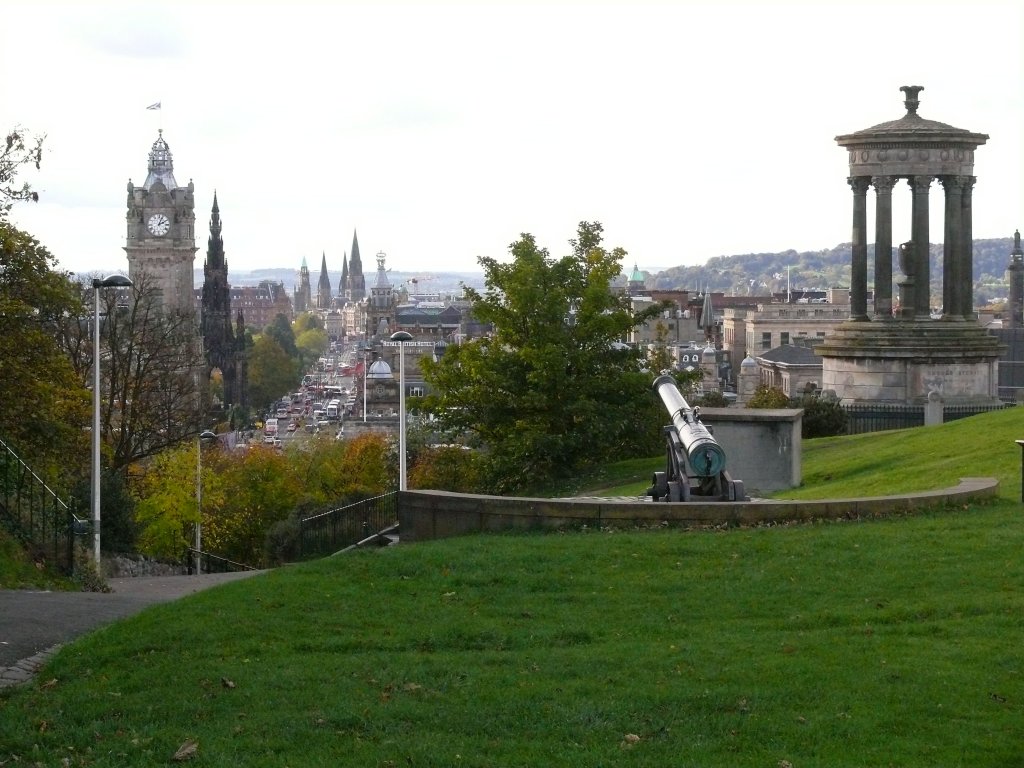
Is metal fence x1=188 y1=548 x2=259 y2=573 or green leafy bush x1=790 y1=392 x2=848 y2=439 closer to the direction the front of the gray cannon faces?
the metal fence

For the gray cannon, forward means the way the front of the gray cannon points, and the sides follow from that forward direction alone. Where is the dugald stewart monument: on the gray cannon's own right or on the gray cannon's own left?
on the gray cannon's own right

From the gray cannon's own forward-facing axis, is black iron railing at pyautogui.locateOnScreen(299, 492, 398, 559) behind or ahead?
ahead

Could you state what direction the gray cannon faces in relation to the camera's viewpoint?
facing away from the viewer and to the left of the viewer

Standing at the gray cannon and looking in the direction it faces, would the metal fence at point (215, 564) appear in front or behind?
in front

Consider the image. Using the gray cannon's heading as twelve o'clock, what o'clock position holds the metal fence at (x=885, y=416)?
The metal fence is roughly at 2 o'clock from the gray cannon.

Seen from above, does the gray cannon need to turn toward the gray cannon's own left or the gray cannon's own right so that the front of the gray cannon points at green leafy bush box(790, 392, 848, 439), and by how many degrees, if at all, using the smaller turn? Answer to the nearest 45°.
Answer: approximately 45° to the gray cannon's own right

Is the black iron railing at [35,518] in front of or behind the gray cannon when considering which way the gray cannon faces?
in front
